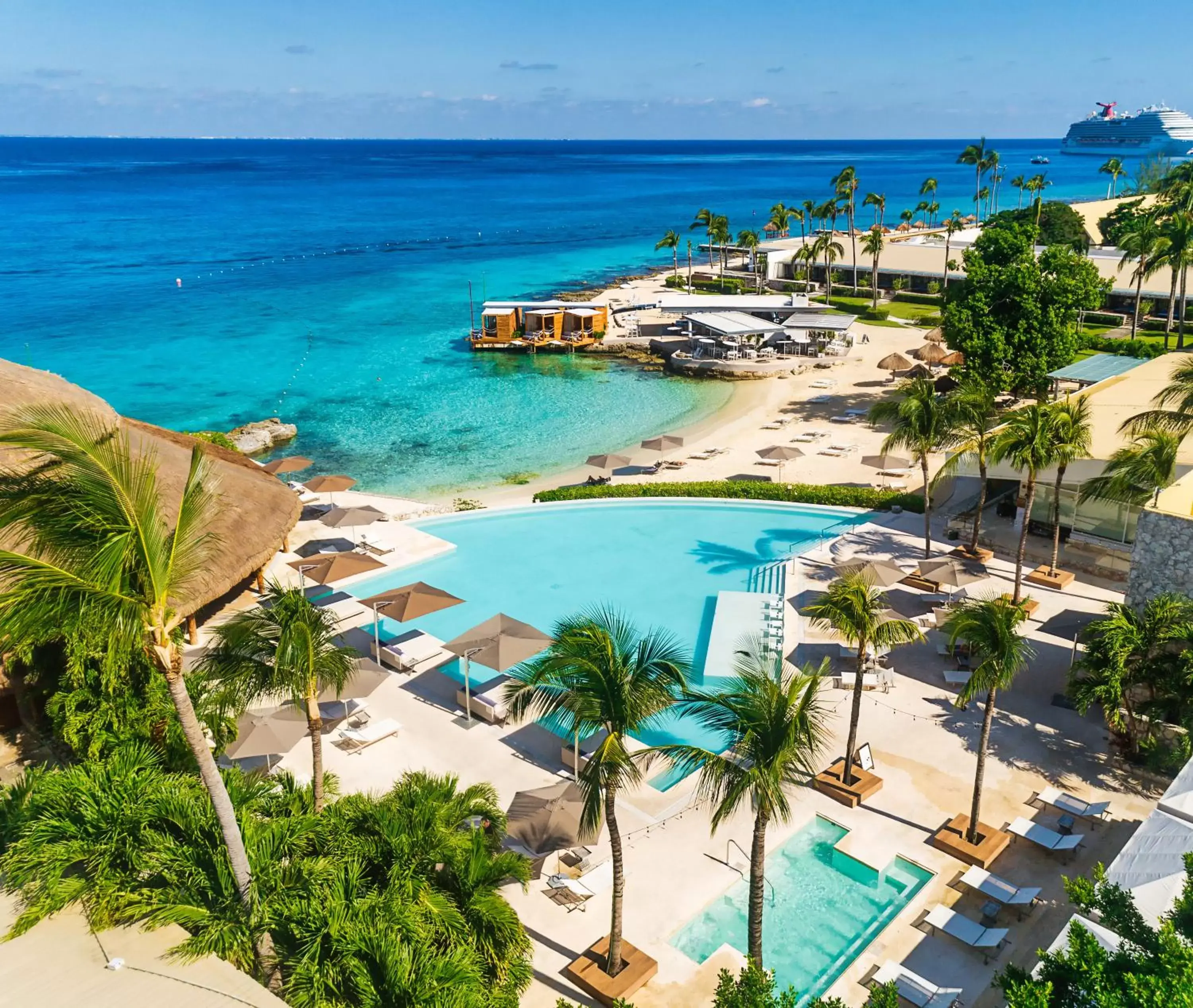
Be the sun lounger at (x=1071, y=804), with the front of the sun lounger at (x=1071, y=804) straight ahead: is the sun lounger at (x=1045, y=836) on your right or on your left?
on your left

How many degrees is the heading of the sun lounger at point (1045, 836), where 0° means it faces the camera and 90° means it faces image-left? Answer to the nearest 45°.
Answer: approximately 135°

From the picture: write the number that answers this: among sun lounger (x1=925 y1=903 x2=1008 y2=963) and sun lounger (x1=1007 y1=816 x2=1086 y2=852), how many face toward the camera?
0

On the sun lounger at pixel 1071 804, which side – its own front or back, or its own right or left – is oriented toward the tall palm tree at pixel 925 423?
right

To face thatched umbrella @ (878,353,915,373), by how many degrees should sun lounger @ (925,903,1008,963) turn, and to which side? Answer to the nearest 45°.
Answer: approximately 45° to its right

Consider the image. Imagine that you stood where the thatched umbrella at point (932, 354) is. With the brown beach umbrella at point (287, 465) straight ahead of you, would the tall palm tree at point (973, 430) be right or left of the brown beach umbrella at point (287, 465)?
left

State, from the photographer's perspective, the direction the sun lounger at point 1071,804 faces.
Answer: facing away from the viewer and to the left of the viewer
